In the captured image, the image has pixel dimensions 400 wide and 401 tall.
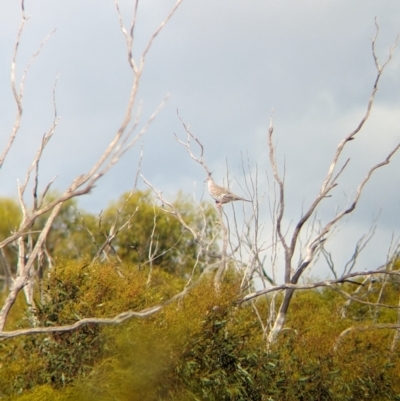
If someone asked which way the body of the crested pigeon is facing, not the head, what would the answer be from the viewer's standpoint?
to the viewer's left
